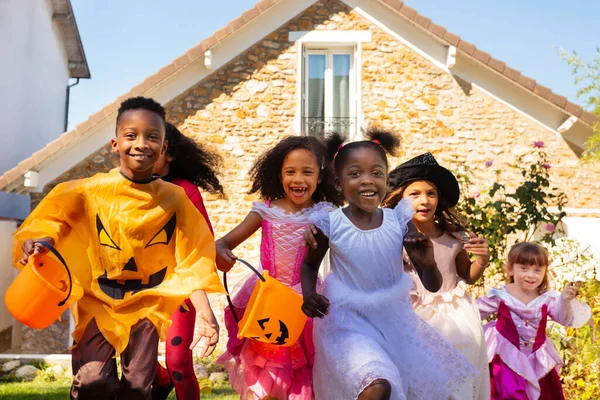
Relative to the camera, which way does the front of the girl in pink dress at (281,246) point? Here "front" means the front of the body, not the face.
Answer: toward the camera

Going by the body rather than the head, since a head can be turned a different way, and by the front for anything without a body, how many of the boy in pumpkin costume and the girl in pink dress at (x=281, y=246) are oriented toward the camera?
2

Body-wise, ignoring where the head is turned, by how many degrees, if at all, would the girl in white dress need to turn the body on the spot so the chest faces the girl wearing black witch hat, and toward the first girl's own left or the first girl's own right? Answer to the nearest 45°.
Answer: approximately 135° to the first girl's own left

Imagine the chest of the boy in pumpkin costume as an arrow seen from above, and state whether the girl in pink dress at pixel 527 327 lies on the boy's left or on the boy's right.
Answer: on the boy's left

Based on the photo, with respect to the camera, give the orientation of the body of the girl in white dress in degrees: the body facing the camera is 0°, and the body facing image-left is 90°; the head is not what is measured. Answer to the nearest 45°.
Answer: approximately 0°

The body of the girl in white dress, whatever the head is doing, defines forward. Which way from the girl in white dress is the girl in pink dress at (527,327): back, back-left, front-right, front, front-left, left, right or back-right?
back-left

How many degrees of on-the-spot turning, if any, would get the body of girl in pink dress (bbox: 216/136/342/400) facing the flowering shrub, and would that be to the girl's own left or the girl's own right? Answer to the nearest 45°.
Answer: approximately 135° to the girl's own left

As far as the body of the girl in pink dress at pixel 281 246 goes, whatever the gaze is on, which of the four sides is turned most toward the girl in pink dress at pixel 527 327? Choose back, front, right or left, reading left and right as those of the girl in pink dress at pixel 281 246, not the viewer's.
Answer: left

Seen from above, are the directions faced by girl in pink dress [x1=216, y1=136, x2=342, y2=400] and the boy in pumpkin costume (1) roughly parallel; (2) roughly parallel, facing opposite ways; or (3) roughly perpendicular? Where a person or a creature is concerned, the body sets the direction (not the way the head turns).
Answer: roughly parallel

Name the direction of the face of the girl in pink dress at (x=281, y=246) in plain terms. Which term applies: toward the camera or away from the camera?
toward the camera

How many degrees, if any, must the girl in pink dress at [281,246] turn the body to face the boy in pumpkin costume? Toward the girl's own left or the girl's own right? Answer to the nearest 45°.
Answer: approximately 45° to the girl's own right

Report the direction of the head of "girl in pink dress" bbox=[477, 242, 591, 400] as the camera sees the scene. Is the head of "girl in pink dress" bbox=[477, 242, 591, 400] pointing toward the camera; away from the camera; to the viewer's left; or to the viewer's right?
toward the camera

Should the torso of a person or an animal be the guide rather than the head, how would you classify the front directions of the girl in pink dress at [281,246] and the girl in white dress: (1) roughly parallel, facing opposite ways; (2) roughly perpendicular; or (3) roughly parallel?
roughly parallel

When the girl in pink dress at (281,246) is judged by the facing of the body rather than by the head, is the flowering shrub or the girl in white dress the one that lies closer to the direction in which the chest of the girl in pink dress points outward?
the girl in white dress

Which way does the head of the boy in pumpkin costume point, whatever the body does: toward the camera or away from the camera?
toward the camera
